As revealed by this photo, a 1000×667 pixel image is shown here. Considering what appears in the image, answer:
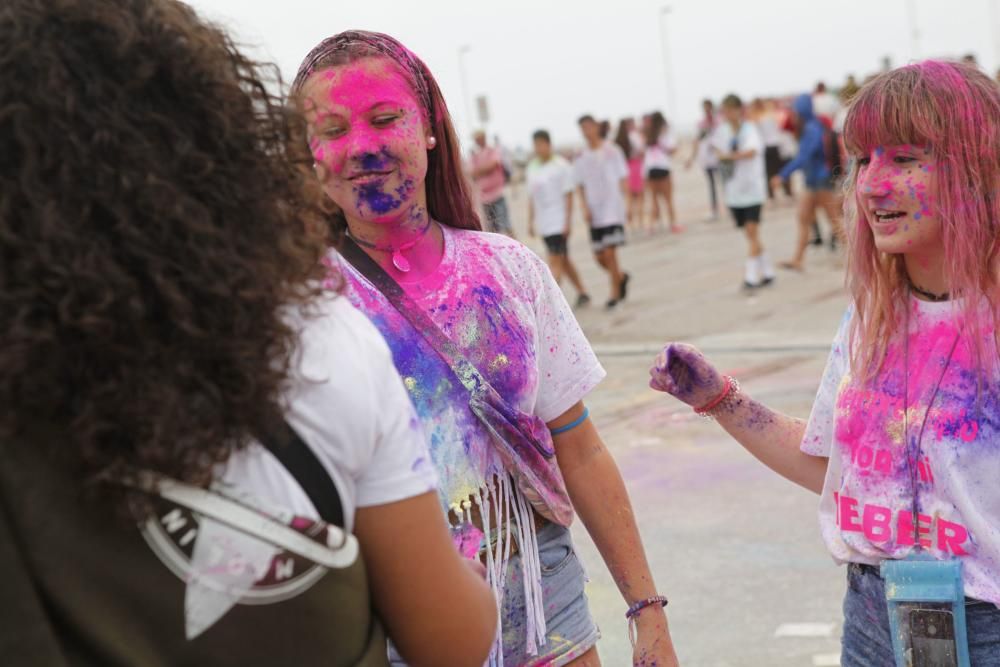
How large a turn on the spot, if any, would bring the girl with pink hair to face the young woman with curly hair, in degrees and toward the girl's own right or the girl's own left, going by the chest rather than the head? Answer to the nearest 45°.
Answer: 0° — they already face them

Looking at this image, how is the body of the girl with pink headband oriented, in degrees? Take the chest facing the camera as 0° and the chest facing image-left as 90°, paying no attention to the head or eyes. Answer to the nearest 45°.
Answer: approximately 45°

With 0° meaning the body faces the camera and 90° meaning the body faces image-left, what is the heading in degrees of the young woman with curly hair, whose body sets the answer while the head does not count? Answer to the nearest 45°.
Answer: approximately 180°

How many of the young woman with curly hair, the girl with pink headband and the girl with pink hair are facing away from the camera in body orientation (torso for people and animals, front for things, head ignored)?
1

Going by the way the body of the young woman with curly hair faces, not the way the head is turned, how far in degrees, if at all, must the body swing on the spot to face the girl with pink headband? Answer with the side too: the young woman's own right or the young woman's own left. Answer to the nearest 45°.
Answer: approximately 45° to the young woman's own right

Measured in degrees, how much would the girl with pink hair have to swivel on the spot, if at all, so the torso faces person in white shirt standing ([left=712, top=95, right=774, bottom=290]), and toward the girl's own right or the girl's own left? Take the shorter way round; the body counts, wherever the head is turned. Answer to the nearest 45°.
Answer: approximately 135° to the girl's own right

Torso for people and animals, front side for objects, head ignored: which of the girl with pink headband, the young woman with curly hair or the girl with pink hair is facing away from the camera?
the young woman with curly hair

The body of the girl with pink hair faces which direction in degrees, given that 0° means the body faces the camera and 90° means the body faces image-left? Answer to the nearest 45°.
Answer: approximately 45°

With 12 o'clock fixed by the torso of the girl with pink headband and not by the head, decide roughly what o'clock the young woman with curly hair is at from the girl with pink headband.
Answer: The young woman with curly hair is roughly at 11 o'clock from the girl with pink headband.
